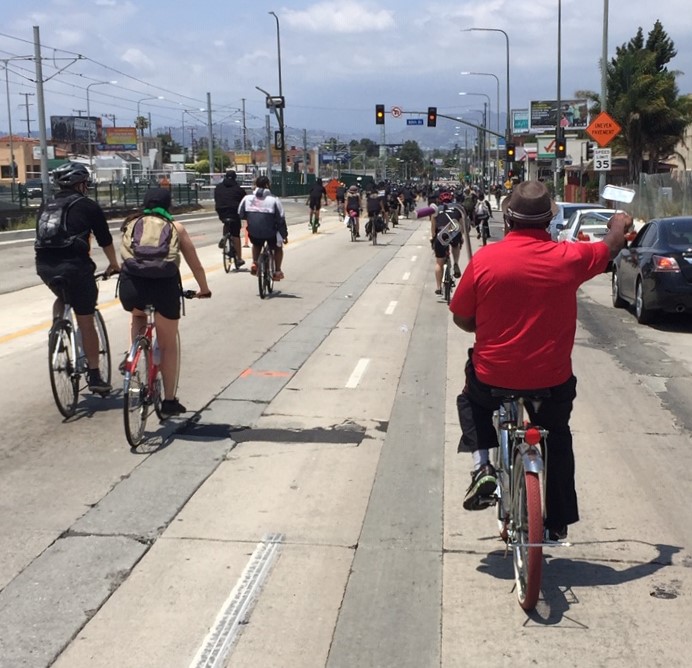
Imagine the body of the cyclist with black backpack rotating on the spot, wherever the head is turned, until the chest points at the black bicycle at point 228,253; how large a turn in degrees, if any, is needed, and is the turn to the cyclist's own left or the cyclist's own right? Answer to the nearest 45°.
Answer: approximately 45° to the cyclist's own left

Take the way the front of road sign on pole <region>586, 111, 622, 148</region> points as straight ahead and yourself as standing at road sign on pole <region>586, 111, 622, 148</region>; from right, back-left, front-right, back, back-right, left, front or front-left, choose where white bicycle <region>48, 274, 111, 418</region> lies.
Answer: front

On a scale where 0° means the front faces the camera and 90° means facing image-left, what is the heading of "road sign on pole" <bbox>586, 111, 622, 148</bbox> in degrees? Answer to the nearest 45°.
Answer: approximately 0°

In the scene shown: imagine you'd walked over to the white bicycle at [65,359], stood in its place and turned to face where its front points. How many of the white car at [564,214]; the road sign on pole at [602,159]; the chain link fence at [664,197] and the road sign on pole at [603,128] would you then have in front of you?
4

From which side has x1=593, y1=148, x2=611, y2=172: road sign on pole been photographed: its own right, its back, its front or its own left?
front

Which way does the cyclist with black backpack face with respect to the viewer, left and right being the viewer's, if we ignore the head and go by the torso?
facing away from the viewer and to the right of the viewer

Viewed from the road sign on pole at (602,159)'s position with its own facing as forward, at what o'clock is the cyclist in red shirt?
The cyclist in red shirt is roughly at 12 o'clock from the road sign on pole.

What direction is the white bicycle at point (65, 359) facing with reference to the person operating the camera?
facing away from the viewer and to the right of the viewer

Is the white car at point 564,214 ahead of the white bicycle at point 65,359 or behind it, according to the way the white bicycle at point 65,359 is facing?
ahead

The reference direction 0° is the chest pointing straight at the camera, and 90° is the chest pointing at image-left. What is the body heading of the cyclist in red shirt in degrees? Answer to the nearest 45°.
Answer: approximately 180°

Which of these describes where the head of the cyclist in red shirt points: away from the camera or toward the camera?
away from the camera

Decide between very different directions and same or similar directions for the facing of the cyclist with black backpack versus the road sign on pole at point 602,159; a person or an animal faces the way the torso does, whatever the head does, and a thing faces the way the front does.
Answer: very different directions

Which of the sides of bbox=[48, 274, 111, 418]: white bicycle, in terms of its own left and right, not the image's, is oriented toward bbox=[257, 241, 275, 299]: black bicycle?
front

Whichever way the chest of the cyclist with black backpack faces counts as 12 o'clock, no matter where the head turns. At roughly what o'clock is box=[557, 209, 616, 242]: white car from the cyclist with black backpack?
The white car is roughly at 12 o'clock from the cyclist with black backpack.

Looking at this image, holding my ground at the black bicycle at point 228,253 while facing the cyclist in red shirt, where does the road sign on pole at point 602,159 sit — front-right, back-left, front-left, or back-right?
back-left

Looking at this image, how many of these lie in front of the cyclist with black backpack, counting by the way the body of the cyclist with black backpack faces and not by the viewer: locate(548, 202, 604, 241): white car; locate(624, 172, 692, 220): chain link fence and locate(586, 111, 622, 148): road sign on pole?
3
